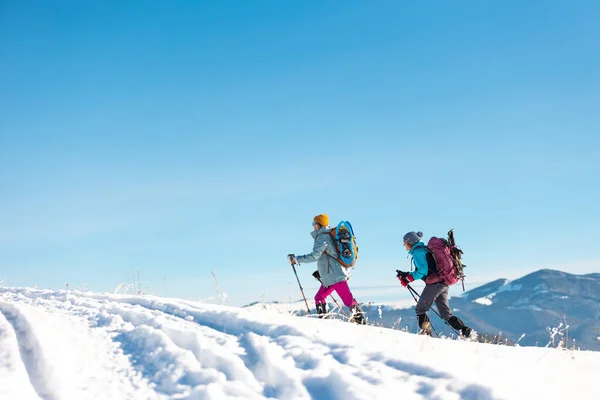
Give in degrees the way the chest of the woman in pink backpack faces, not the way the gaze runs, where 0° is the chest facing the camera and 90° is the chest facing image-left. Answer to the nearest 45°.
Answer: approximately 90°

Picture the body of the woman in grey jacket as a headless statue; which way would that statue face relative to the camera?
to the viewer's left

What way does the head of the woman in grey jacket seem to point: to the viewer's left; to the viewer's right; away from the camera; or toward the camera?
to the viewer's left

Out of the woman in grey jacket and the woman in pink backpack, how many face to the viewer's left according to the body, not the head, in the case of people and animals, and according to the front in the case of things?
2

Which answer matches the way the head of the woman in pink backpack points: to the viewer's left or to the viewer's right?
to the viewer's left

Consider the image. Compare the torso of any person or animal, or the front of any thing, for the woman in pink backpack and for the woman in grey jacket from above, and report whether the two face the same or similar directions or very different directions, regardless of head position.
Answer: same or similar directions

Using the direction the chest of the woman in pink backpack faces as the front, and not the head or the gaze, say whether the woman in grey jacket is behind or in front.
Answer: in front
